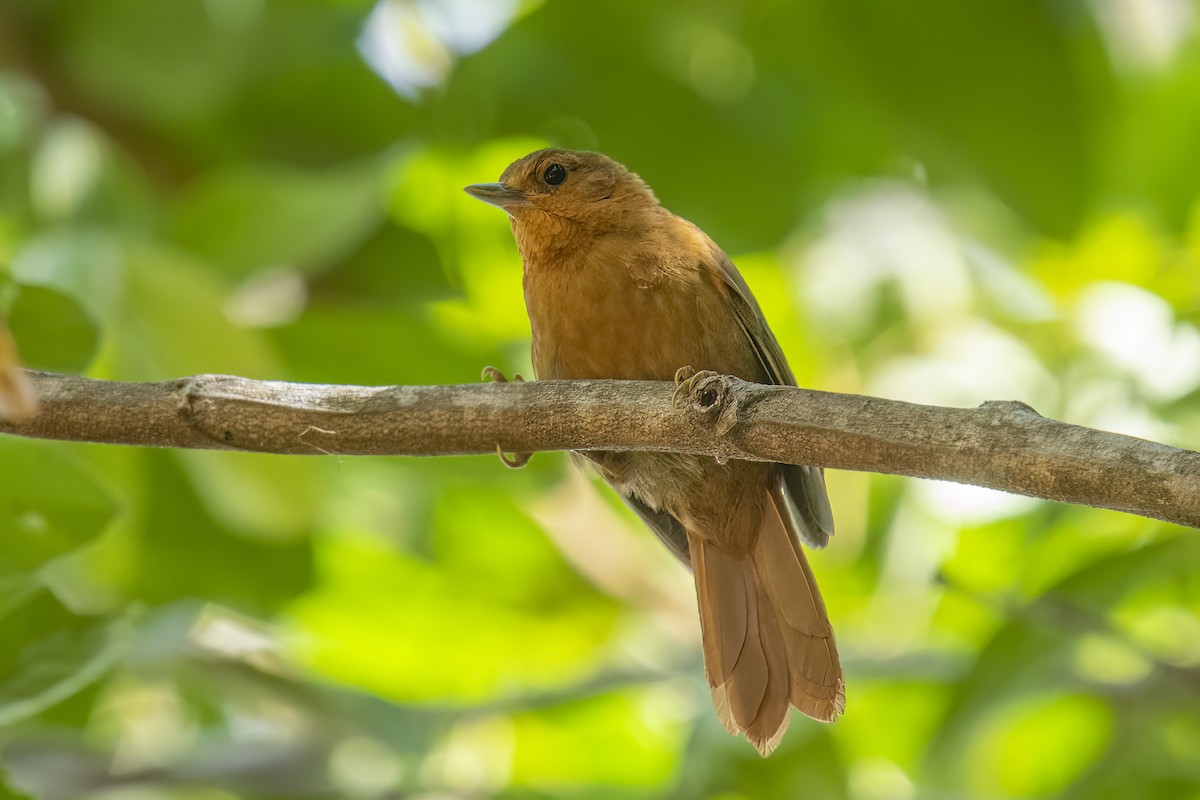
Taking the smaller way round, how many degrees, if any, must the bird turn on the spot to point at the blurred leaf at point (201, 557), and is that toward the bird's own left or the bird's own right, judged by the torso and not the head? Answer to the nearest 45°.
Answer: approximately 90° to the bird's own right

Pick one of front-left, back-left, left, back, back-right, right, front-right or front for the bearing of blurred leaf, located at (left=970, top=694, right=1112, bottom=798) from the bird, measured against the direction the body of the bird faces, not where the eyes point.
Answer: back

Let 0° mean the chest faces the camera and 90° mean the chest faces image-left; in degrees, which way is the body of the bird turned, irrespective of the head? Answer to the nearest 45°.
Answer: approximately 45°
